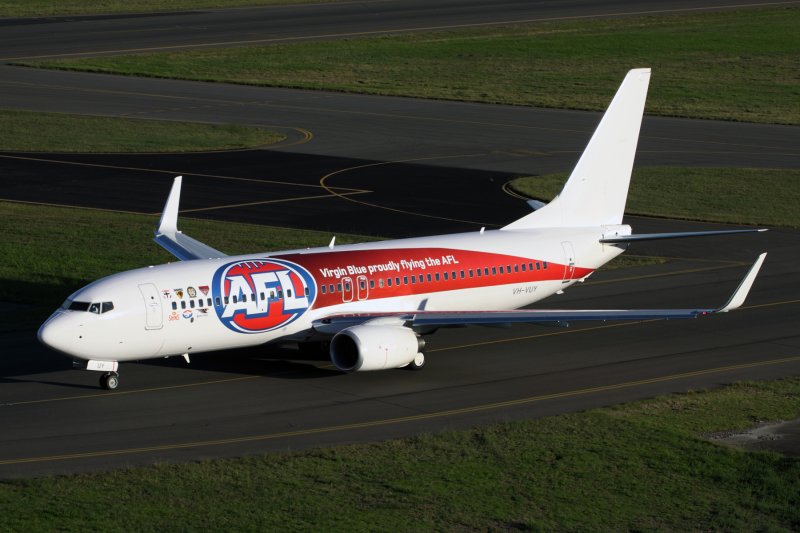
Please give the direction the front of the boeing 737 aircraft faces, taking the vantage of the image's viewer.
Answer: facing the viewer and to the left of the viewer
